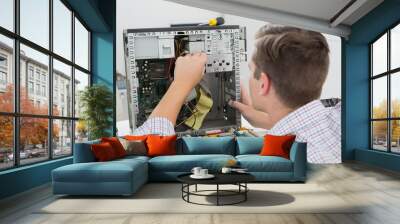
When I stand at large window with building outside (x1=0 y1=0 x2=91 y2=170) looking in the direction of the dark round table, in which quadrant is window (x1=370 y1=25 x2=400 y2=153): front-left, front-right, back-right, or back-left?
front-left
